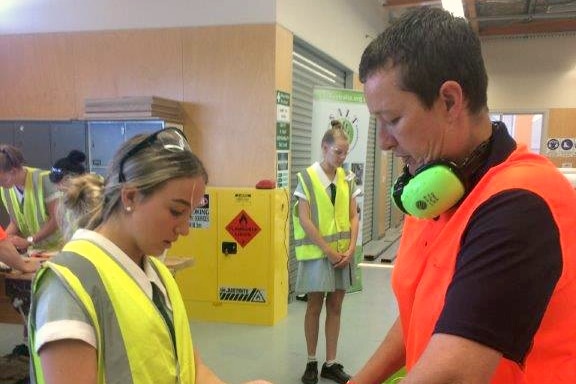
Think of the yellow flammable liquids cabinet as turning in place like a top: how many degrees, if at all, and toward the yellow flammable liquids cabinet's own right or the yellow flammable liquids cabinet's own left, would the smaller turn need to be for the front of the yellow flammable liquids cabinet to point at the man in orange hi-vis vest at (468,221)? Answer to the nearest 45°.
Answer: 0° — it already faces them

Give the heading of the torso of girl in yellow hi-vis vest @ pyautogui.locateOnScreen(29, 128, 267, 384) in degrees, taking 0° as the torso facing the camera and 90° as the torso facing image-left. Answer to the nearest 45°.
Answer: approximately 315°

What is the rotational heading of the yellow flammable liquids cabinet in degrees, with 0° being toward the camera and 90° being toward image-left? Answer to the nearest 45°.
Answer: approximately 0°

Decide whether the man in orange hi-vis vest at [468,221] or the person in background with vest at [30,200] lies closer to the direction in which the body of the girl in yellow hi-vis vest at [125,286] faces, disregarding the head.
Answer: the man in orange hi-vis vest

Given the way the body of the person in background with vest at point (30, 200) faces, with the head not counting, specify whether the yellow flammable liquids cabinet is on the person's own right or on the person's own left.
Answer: on the person's own left

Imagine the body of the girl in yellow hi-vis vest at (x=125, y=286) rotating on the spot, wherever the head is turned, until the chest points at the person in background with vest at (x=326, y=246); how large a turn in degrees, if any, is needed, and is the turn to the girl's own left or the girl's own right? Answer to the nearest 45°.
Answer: approximately 90° to the girl's own left
